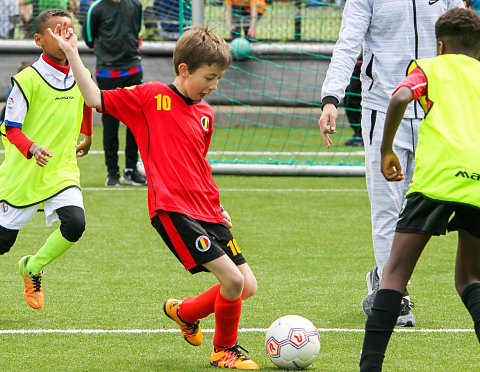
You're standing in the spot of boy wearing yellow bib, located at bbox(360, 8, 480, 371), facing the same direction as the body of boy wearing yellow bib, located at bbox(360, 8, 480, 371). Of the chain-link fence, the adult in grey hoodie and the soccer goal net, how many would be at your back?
0

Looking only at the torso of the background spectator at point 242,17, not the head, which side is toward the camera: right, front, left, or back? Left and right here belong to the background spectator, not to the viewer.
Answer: front

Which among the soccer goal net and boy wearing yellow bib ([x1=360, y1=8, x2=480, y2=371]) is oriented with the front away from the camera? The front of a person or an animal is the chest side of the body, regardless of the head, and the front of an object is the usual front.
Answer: the boy wearing yellow bib

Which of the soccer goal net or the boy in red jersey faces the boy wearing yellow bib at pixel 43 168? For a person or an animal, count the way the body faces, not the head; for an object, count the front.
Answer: the soccer goal net

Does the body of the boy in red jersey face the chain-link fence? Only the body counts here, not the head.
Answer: no

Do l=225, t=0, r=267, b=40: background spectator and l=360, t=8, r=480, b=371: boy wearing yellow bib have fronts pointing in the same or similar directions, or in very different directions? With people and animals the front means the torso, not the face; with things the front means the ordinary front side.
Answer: very different directions

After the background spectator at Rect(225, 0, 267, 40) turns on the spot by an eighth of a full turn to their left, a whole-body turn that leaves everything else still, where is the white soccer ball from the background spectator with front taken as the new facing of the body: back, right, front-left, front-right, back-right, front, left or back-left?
front-right

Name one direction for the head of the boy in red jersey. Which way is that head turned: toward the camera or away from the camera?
toward the camera

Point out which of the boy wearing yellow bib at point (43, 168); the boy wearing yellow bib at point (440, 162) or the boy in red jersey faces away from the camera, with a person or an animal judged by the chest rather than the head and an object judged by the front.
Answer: the boy wearing yellow bib at point (440, 162)

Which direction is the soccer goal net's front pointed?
toward the camera

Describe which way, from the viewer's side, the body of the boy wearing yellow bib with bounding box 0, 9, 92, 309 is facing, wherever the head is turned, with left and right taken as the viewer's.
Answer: facing the viewer and to the right of the viewer

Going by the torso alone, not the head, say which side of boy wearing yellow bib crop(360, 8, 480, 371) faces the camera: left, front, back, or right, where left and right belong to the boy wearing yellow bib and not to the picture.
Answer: back

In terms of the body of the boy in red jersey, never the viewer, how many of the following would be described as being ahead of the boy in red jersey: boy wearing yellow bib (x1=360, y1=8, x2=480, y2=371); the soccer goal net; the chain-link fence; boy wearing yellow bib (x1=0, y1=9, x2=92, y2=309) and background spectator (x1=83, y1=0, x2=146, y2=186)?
1

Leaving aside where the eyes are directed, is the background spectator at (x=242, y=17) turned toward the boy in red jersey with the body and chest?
yes

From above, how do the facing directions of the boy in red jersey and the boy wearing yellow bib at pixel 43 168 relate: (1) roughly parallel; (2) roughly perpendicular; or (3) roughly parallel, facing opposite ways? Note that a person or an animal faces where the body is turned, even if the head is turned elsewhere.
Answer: roughly parallel

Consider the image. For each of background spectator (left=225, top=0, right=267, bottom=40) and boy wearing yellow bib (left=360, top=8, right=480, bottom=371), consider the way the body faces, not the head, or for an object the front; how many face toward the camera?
1

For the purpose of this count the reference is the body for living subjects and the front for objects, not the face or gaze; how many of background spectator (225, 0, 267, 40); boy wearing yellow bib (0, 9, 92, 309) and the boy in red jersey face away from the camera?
0
